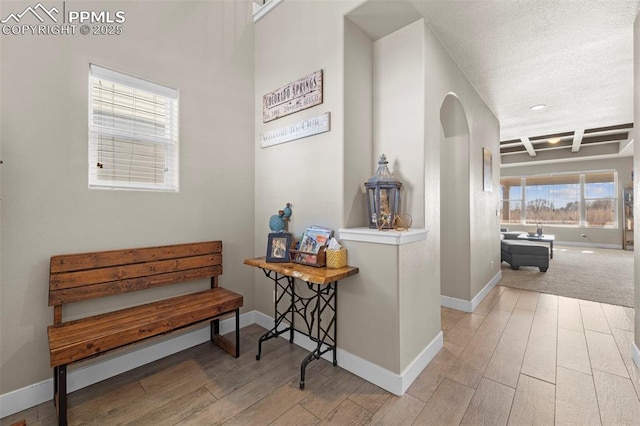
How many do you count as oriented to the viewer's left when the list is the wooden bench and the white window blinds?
0

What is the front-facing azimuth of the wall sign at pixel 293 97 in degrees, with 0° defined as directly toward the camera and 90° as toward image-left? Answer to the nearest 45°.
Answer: approximately 45°

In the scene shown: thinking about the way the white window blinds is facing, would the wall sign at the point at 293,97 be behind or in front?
in front

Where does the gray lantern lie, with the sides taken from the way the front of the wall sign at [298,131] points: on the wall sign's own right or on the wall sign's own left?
on the wall sign's own left

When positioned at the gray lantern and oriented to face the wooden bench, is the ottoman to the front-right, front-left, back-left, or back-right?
back-right

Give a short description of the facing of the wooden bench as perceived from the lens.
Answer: facing the viewer and to the right of the viewer

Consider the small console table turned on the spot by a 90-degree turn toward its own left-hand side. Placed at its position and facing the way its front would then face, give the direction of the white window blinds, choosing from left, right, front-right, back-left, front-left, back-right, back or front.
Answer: back-right
